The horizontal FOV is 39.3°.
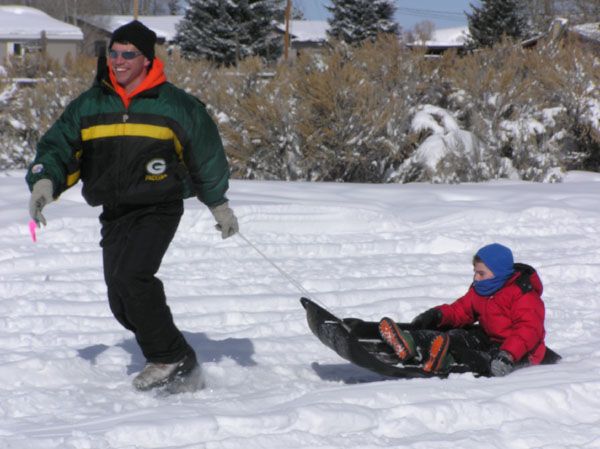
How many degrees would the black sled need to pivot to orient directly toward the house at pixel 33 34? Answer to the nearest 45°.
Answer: approximately 45° to its right

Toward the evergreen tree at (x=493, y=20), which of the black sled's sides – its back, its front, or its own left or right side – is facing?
right

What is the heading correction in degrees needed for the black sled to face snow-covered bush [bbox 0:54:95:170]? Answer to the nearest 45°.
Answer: approximately 45° to its right

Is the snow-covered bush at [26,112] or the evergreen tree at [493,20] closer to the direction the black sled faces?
the snow-covered bush

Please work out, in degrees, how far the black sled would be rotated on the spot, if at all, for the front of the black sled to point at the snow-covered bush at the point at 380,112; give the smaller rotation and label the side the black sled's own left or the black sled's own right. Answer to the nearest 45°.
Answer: approximately 90° to the black sled's own right

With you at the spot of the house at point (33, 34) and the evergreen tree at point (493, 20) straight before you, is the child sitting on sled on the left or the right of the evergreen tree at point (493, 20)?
right

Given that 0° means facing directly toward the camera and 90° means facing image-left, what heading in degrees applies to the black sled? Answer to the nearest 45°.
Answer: approximately 90°

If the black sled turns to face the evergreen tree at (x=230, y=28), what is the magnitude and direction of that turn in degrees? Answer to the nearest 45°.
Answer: approximately 90° to its right
